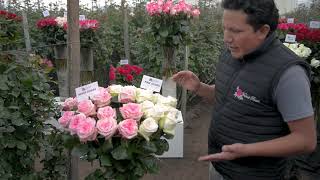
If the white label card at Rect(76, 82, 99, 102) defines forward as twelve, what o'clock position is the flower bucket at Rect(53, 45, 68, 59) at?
The flower bucket is roughly at 6 o'clock from the white label card.

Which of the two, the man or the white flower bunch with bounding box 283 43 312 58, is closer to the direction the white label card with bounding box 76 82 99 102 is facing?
the man

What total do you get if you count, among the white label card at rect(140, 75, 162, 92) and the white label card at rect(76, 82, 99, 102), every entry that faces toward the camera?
2

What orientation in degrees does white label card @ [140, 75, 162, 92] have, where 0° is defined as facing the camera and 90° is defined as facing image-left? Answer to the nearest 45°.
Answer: approximately 0°

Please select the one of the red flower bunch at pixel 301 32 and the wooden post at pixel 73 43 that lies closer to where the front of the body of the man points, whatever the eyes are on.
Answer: the wooden post

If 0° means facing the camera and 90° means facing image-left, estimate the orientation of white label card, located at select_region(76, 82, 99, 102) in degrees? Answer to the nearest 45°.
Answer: approximately 0°

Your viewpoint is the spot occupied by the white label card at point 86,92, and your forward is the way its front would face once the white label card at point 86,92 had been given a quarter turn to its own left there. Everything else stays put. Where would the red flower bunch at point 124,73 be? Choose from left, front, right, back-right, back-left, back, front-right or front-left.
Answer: left

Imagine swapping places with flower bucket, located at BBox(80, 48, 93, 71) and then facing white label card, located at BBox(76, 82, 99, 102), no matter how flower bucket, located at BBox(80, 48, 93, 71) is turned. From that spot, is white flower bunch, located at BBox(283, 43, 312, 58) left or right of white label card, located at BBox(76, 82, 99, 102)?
left

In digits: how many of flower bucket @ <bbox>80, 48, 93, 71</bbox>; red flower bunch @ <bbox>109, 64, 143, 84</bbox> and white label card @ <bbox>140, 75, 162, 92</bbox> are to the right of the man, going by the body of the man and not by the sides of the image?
3

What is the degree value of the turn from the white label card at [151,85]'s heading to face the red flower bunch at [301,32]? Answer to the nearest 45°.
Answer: approximately 135° to its left

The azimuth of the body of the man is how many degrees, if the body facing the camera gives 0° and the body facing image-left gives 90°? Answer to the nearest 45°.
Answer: approximately 45°

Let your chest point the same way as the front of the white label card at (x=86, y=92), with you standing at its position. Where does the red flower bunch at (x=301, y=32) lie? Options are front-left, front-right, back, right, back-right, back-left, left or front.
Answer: back-left

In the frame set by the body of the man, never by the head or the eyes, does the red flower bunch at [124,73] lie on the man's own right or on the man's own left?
on the man's own right
